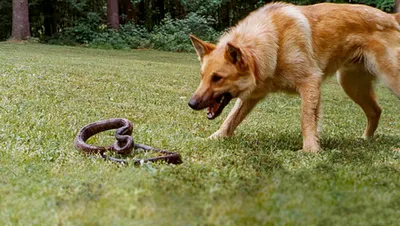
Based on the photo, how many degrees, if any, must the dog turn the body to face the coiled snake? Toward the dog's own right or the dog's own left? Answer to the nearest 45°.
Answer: approximately 45° to the dog's own left

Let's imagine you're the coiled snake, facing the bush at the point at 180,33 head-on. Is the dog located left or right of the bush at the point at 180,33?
right

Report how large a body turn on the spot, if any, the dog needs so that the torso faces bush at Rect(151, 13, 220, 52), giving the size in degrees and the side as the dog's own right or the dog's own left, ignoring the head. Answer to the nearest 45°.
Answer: approximately 90° to the dog's own right

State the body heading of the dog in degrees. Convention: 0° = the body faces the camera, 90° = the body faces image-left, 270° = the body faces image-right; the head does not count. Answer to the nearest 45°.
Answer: approximately 90°

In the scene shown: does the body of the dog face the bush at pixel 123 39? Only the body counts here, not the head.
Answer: no
